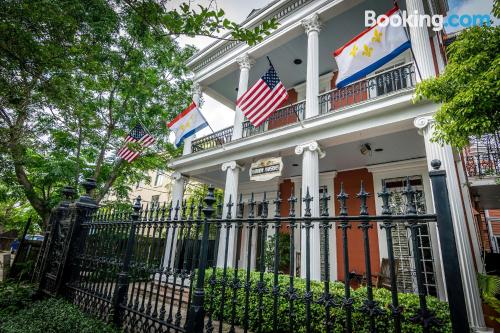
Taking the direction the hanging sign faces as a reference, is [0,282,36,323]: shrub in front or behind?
in front

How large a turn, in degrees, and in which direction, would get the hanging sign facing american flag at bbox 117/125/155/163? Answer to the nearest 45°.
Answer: approximately 45° to its right

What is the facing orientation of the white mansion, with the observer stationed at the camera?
facing the viewer and to the left of the viewer

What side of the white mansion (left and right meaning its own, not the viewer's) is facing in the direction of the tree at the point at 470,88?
left

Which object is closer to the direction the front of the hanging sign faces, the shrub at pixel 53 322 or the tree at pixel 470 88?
the shrub

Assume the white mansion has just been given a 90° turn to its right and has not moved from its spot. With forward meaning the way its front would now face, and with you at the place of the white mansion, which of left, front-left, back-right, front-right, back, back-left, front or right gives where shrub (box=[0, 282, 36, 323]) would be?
left

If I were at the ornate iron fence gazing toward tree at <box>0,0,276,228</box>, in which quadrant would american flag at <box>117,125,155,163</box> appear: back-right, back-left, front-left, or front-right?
front-right

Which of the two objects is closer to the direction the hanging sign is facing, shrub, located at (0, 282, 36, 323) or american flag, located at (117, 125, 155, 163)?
the shrub
